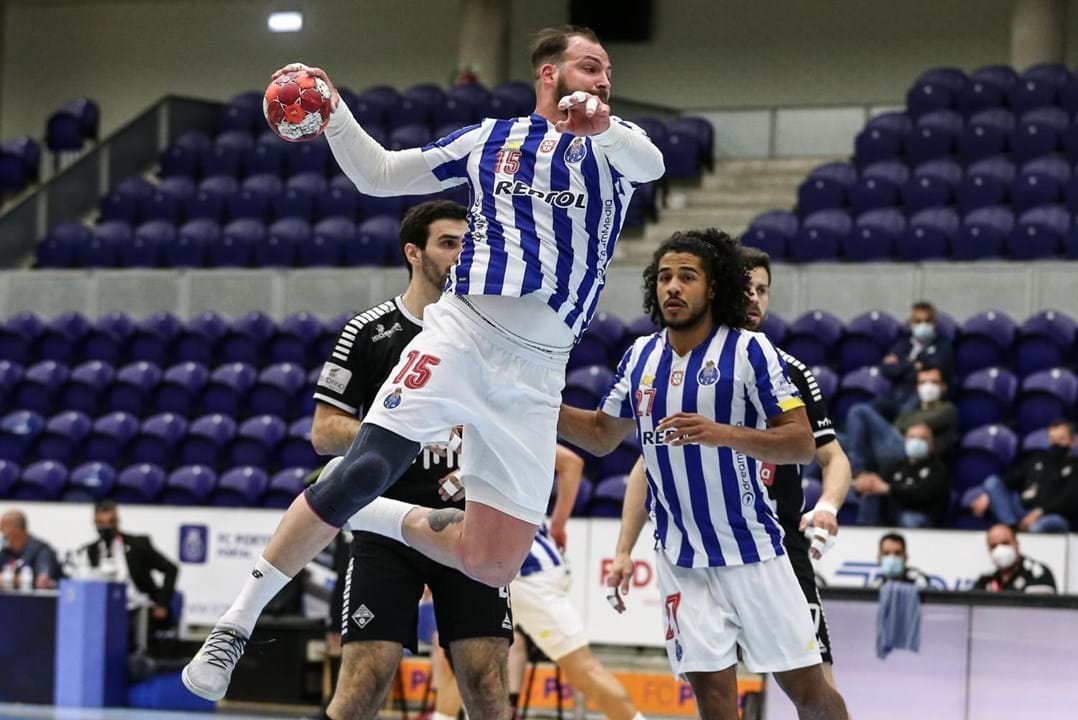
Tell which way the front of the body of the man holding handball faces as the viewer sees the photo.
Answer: toward the camera

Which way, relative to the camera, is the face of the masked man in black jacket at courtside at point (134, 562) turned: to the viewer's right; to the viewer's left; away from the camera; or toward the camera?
toward the camera

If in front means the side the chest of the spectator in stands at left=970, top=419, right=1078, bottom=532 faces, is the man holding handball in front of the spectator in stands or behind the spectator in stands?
in front

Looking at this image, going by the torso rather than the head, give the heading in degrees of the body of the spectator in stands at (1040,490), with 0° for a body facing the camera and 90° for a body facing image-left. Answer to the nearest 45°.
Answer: approximately 45°

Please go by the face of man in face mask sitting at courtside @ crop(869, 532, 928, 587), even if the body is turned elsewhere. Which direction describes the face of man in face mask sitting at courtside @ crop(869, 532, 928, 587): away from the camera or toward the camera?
toward the camera

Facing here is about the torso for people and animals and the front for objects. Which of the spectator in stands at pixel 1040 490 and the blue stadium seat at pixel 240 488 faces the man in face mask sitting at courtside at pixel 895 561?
the spectator in stands at pixel 1040 490

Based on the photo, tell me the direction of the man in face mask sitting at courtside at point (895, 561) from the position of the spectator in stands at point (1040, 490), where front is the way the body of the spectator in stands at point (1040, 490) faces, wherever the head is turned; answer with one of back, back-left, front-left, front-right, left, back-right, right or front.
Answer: front

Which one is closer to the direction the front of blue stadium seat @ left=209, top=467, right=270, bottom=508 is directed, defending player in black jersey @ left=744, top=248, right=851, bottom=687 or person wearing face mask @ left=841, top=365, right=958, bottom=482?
the defending player in black jersey

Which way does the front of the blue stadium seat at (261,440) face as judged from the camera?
facing the viewer and to the left of the viewer

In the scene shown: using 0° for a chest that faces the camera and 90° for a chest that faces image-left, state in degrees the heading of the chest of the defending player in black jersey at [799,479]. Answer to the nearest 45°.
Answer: approximately 0°

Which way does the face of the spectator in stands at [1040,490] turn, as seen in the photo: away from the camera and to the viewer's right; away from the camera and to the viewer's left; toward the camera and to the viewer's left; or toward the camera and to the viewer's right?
toward the camera and to the viewer's left

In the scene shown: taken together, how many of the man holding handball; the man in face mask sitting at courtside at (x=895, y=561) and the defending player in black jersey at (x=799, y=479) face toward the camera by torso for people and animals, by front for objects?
3

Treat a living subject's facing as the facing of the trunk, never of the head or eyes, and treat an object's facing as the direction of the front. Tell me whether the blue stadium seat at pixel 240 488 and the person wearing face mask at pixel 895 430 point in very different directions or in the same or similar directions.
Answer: same or similar directions

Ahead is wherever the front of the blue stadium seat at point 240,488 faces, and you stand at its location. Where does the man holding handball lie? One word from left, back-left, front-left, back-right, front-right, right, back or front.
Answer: front-left

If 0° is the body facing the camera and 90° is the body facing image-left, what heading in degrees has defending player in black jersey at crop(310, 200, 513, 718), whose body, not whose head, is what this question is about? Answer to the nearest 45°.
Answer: approximately 315°

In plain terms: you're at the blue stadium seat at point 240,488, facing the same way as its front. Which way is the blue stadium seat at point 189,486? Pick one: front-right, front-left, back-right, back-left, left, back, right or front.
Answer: right

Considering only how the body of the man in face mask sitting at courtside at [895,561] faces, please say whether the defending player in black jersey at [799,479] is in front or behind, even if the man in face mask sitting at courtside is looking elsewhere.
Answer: in front

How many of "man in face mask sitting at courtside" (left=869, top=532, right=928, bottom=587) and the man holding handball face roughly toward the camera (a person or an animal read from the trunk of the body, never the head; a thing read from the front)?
2

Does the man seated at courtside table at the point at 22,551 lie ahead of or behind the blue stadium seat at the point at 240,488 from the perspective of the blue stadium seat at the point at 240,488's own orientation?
ahead

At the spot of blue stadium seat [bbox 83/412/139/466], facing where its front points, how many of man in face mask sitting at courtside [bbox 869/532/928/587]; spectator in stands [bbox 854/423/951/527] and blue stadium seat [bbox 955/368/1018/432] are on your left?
3
